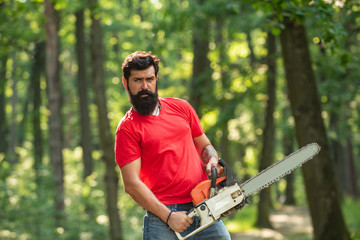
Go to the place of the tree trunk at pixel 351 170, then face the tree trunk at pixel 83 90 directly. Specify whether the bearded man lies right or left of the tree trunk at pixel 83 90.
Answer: left

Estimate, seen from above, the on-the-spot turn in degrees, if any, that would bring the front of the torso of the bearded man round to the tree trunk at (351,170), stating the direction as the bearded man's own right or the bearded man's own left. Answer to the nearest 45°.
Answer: approximately 90° to the bearded man's own left

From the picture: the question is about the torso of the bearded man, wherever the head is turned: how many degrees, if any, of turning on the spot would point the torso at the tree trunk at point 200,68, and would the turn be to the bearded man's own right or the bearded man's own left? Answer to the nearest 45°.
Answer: approximately 135° to the bearded man's own left

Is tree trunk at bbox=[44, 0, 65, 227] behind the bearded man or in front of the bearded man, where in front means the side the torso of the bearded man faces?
behind

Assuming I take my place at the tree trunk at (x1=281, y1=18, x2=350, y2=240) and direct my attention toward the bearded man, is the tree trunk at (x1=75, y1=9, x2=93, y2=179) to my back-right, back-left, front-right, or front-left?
back-right

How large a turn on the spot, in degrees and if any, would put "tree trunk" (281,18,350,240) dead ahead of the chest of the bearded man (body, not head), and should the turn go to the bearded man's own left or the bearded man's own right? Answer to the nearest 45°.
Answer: approximately 90° to the bearded man's own left

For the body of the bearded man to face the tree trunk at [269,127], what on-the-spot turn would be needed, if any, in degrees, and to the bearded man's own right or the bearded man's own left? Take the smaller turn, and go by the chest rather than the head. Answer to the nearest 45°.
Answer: approximately 135° to the bearded man's own left

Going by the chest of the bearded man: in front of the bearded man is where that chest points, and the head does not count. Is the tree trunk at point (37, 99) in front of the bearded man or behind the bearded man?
behind

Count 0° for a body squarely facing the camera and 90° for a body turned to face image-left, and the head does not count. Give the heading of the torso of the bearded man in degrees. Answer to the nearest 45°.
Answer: approximately 315°

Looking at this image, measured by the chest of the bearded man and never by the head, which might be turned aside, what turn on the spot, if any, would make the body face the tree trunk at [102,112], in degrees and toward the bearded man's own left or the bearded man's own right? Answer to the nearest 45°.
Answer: approximately 135° to the bearded man's own left

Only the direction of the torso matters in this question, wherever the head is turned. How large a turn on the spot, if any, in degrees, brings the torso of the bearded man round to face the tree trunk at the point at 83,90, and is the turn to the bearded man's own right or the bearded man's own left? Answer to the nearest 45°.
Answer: approximately 135° to the bearded man's own left
